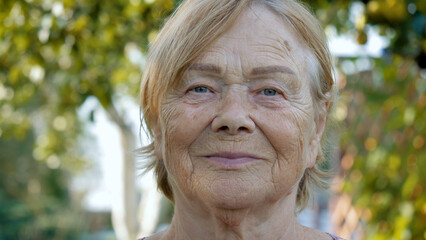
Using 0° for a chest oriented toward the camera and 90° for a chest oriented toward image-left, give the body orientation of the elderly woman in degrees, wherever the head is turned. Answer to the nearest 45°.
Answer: approximately 0°

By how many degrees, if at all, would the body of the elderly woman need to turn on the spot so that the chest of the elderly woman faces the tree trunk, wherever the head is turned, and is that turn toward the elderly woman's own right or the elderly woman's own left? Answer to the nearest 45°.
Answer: approximately 180°
